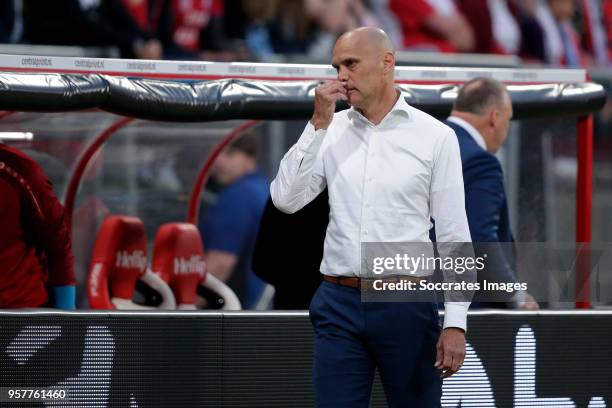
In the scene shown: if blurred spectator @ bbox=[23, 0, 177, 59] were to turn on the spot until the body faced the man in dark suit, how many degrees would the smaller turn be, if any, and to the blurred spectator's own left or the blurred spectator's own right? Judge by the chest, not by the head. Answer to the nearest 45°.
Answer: approximately 45° to the blurred spectator's own left

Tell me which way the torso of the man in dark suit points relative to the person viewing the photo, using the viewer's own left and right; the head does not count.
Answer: facing away from the viewer and to the right of the viewer

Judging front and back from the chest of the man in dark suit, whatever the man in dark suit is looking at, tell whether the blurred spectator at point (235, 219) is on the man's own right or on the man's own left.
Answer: on the man's own left

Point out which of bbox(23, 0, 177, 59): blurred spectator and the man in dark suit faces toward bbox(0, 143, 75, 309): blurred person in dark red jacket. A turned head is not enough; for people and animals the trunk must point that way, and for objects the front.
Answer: bbox(23, 0, 177, 59): blurred spectator

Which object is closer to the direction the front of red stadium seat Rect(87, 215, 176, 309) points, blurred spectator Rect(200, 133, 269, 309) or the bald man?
the bald man

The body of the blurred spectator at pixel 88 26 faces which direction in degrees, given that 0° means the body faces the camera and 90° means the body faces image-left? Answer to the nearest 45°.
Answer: approximately 0°

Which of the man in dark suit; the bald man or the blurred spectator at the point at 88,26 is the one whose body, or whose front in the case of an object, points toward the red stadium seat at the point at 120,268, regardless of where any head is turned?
the blurred spectator

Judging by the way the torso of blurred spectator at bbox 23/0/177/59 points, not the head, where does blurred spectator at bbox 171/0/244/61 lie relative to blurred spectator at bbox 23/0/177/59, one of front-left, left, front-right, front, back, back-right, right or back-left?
back-left

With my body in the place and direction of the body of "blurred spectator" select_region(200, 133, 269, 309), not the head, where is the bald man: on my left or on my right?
on my left

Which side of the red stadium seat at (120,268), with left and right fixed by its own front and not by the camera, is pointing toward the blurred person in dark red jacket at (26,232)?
right

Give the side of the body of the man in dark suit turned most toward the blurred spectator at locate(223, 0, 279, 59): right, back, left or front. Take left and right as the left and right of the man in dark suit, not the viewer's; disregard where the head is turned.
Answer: left

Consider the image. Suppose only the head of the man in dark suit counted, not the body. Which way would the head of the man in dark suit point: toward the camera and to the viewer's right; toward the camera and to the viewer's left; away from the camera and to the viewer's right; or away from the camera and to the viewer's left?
away from the camera and to the viewer's right

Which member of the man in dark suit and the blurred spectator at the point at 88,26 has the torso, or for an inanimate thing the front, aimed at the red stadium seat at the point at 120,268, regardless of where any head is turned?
the blurred spectator
